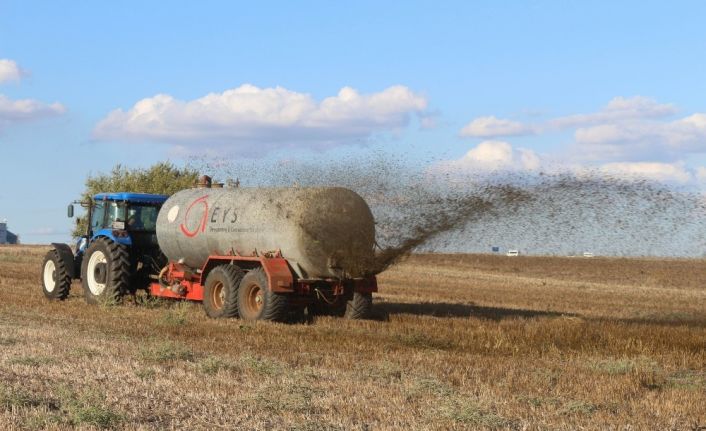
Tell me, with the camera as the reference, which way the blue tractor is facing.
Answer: facing away from the viewer and to the left of the viewer

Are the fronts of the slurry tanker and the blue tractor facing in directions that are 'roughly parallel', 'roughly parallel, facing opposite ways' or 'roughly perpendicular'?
roughly parallel

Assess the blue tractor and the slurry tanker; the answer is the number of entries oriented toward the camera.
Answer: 0

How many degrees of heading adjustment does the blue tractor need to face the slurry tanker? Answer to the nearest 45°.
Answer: approximately 180°

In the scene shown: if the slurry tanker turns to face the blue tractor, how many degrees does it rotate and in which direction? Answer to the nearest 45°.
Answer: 0° — it already faces it

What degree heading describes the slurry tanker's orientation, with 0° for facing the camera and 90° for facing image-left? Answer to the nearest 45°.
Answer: approximately 135°
